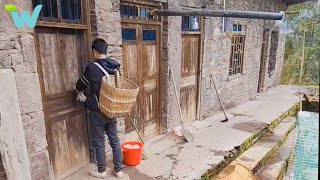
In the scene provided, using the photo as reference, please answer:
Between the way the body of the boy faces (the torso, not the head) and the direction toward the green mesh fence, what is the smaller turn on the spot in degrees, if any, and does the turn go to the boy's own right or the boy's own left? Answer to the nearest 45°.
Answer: approximately 135° to the boy's own right

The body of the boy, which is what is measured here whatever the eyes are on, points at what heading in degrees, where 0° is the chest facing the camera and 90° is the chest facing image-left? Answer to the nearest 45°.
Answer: approximately 135°
